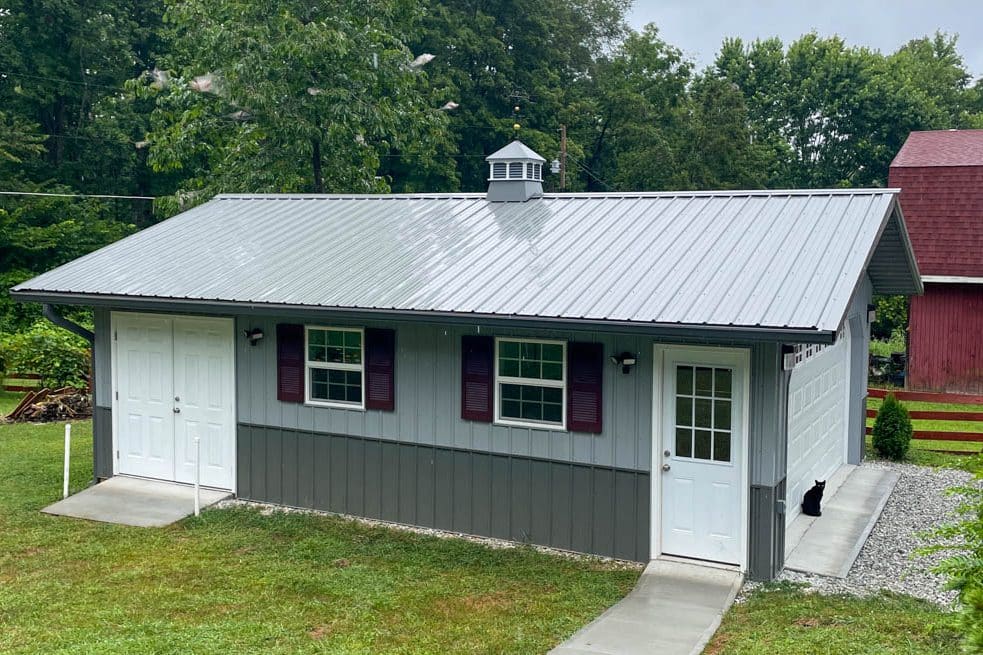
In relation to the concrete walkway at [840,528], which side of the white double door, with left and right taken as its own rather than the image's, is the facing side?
left

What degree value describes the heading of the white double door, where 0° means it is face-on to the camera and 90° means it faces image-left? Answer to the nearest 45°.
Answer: approximately 45°

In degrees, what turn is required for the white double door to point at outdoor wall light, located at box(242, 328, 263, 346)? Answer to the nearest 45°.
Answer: approximately 90° to its left

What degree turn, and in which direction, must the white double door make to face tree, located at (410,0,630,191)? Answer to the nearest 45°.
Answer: approximately 180°

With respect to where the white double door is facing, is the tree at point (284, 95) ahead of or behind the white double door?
behind

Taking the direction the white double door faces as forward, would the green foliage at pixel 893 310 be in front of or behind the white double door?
behind

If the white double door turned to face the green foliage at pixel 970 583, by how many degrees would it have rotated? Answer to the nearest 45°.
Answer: approximately 90° to its left

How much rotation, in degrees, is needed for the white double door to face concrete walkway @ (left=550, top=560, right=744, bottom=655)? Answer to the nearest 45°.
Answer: approximately 90° to its left

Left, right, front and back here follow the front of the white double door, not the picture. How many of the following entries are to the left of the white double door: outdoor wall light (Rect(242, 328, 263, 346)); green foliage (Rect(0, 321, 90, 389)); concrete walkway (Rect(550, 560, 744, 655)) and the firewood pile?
2

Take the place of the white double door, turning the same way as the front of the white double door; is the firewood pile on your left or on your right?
on your right

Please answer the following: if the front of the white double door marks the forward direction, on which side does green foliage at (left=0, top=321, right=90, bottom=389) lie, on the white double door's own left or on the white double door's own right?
on the white double door's own right

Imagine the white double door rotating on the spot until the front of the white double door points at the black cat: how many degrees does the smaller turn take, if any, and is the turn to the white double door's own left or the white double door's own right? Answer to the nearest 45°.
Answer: approximately 90° to the white double door's own left
